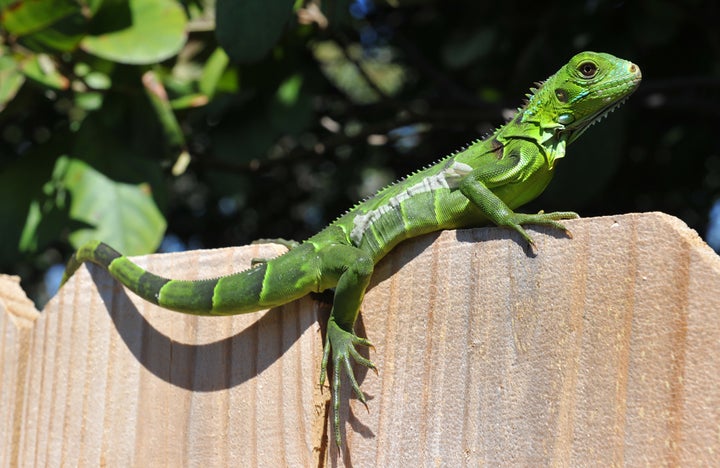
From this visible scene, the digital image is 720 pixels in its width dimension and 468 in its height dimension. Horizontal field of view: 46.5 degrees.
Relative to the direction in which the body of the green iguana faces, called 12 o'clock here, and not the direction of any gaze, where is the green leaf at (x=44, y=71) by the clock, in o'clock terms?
The green leaf is roughly at 7 o'clock from the green iguana.

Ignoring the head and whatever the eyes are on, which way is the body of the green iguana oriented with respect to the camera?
to the viewer's right

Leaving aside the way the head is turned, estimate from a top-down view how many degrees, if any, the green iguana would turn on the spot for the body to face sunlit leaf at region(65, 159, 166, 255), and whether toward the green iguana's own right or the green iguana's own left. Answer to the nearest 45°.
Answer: approximately 135° to the green iguana's own left

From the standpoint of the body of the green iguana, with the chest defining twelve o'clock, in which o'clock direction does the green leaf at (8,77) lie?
The green leaf is roughly at 7 o'clock from the green iguana.

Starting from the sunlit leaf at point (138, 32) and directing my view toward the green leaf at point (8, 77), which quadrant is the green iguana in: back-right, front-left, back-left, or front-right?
back-left
